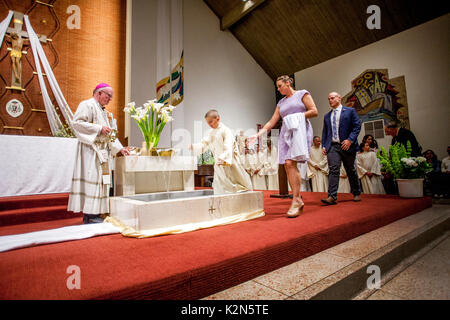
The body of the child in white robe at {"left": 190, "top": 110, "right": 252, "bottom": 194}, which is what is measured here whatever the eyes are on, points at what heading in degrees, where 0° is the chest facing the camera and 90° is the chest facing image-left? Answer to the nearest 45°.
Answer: approximately 45°

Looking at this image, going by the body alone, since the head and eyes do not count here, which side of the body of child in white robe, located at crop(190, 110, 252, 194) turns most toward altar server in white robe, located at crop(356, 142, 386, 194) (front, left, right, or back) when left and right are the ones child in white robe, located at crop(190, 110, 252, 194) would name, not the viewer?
back

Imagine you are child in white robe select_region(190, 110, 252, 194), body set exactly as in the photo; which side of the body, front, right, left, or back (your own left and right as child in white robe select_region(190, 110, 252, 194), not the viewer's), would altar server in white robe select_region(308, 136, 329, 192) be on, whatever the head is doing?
back

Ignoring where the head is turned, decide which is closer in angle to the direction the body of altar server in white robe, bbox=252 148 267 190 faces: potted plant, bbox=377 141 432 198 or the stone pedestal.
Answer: the stone pedestal

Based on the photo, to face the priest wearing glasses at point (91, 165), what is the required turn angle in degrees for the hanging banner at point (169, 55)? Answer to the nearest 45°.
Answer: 0° — it already faces them

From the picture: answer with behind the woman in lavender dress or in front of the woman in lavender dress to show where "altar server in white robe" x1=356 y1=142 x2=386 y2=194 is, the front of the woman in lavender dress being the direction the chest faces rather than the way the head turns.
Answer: behind

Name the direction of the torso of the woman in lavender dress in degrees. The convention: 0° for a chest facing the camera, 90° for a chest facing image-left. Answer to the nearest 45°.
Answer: approximately 45°
